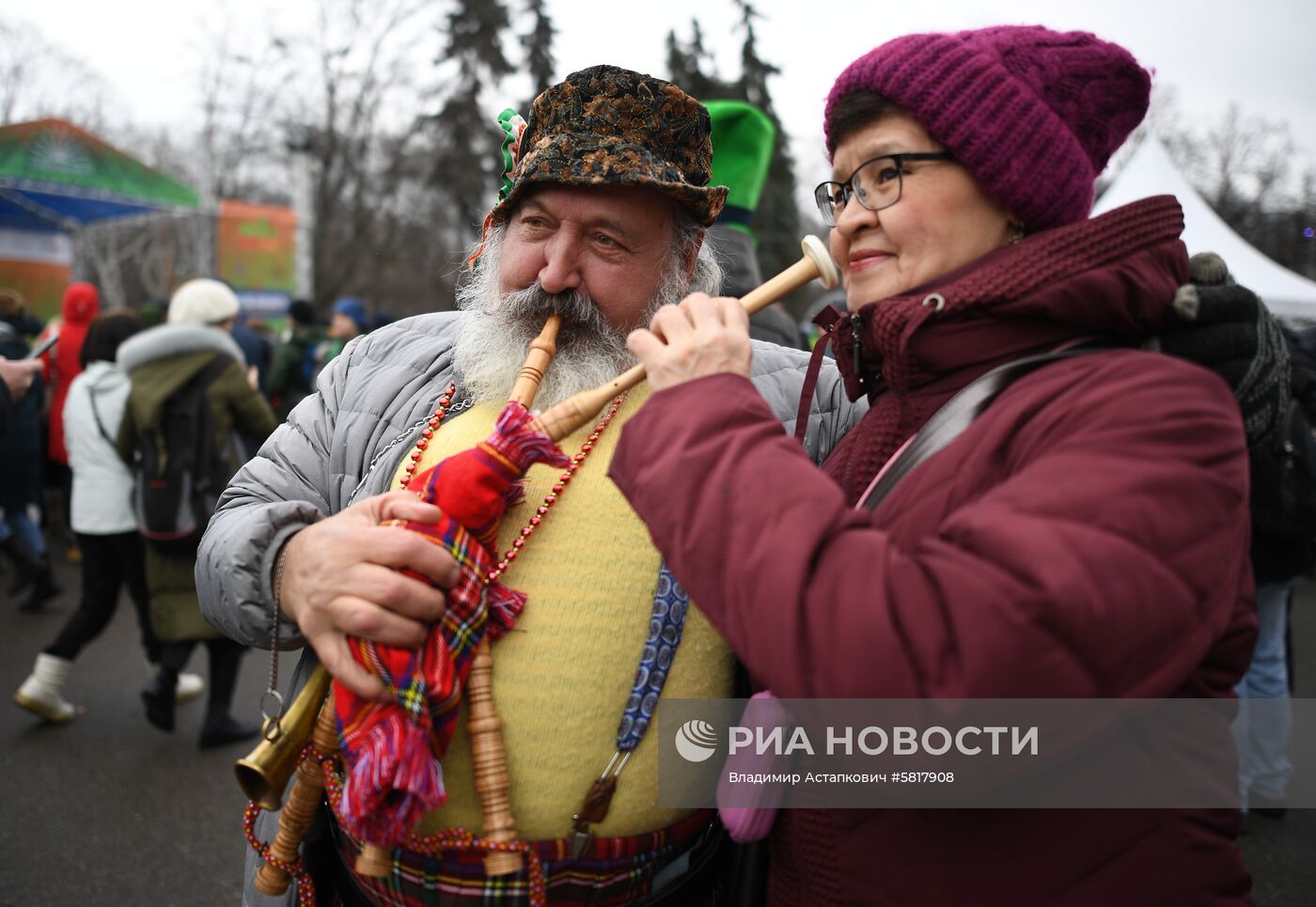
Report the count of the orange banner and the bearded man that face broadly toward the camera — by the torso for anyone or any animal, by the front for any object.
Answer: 2

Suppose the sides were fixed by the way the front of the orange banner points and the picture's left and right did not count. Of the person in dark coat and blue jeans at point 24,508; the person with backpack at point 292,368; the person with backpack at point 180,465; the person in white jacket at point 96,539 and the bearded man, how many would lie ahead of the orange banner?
5

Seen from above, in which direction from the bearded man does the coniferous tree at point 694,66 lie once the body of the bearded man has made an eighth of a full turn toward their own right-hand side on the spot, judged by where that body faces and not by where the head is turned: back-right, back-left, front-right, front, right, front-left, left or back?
back-right

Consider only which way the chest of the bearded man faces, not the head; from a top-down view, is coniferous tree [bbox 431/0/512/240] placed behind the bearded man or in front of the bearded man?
behind

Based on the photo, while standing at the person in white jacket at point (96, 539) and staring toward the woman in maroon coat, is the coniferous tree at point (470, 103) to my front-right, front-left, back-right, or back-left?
back-left

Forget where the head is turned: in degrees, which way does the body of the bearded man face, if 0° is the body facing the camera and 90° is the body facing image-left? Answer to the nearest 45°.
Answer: approximately 0°

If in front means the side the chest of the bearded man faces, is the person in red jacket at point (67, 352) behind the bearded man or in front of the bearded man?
behind

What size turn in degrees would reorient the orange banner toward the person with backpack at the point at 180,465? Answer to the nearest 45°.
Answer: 0° — it already faces them
